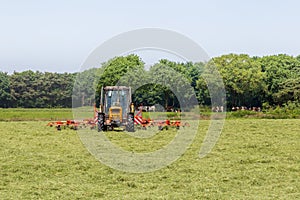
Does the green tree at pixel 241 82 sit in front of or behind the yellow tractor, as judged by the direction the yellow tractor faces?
behind

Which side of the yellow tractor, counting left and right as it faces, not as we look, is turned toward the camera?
front
